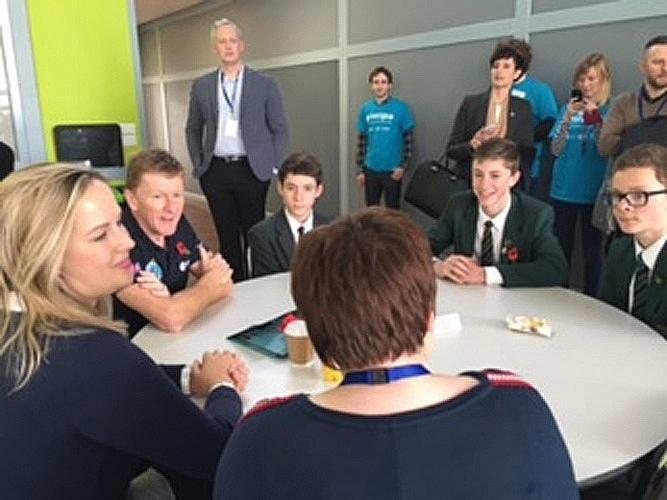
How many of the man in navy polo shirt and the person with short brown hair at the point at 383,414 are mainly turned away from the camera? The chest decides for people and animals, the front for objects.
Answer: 1

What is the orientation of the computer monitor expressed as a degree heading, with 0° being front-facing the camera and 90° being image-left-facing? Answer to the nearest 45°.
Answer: approximately 0°

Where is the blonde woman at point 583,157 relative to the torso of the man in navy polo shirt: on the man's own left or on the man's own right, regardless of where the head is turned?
on the man's own left

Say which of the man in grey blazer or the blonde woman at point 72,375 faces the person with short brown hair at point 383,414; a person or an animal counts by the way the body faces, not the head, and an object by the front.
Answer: the man in grey blazer

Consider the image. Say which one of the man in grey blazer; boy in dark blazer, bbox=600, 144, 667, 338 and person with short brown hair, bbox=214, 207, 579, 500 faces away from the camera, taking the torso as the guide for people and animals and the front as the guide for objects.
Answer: the person with short brown hair

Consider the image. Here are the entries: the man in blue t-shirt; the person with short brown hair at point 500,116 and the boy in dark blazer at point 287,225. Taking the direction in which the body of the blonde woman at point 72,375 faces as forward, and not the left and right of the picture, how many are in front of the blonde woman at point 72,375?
3

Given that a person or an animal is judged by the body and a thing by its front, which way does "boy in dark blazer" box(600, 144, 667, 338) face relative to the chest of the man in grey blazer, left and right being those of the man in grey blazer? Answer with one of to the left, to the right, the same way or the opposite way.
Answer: to the right

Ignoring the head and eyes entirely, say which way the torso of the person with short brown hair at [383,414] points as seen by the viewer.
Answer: away from the camera

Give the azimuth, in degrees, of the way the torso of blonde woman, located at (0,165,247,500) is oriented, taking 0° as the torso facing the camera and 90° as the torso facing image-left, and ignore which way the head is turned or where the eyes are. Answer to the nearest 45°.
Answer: approximately 225°

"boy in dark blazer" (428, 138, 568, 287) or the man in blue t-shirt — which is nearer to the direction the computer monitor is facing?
the boy in dark blazer

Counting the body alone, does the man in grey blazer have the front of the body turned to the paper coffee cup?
yes

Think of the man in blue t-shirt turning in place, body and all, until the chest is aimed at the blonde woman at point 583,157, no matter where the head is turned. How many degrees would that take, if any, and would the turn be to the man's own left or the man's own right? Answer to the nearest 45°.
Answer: approximately 45° to the man's own left
